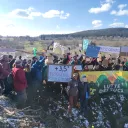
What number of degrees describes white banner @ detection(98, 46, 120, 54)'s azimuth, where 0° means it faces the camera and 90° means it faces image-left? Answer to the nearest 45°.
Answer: approximately 0°

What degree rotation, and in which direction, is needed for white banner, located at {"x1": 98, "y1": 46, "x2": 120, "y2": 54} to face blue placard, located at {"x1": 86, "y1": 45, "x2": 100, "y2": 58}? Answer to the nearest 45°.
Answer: approximately 45° to its right

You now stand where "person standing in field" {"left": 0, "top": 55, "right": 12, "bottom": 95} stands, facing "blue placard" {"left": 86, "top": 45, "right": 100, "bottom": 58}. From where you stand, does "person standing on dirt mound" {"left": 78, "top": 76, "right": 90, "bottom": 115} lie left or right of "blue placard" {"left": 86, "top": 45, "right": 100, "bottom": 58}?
right

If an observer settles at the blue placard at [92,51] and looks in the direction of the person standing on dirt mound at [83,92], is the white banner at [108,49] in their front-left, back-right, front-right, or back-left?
back-left
